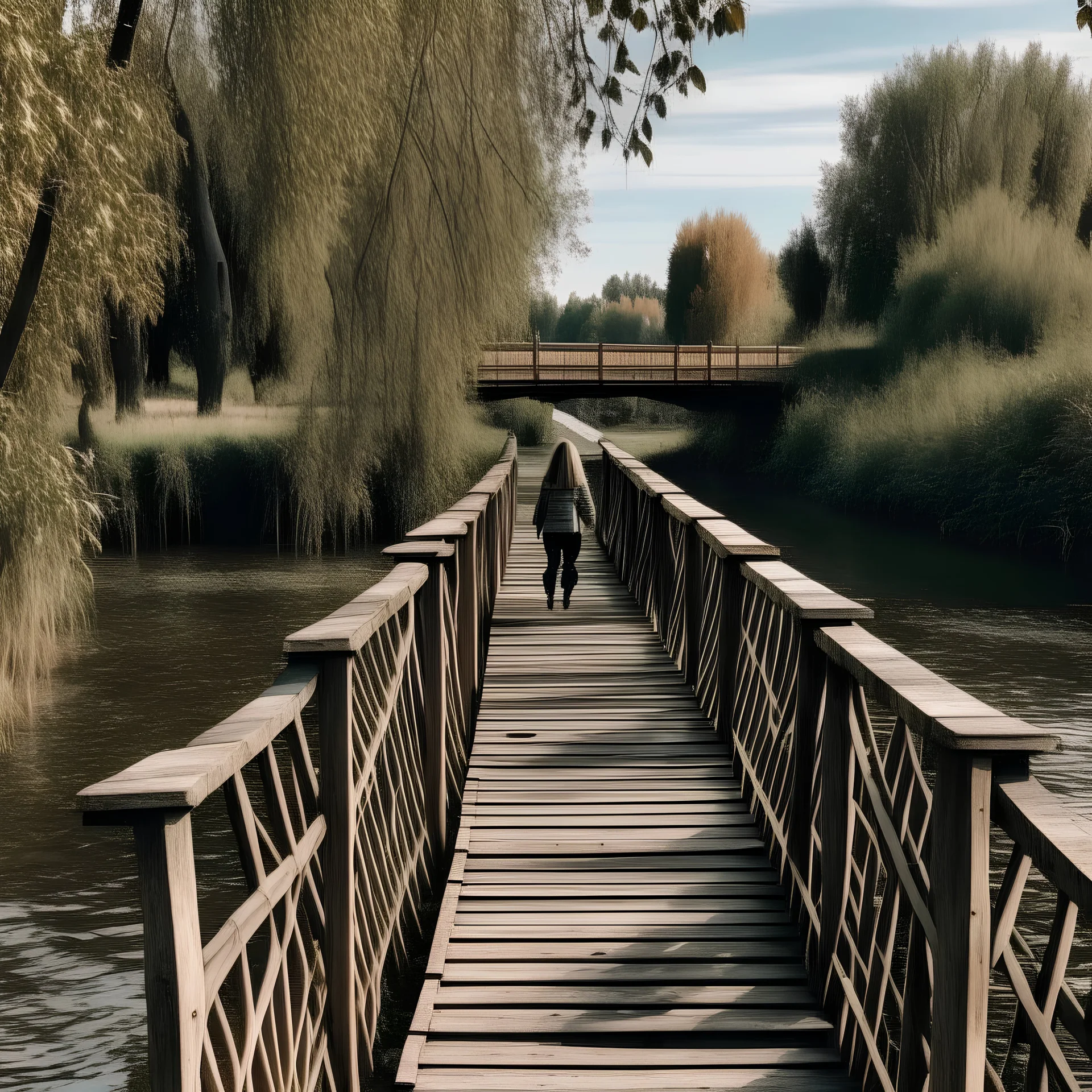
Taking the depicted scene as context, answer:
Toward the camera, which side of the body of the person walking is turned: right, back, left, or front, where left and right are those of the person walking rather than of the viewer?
back

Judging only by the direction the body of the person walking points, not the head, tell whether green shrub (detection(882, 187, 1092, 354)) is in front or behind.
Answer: in front

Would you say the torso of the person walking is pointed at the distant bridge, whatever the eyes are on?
yes

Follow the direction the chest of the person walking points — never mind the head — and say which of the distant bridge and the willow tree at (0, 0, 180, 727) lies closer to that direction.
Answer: the distant bridge

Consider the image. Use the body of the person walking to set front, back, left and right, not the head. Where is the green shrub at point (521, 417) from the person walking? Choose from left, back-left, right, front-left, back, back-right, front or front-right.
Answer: front

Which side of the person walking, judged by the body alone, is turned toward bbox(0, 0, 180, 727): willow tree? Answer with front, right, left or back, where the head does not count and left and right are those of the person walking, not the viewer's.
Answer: left
